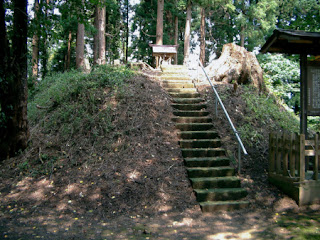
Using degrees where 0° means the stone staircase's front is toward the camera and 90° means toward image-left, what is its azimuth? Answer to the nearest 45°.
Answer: approximately 0°

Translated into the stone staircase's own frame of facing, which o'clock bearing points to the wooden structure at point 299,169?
The wooden structure is roughly at 10 o'clock from the stone staircase.

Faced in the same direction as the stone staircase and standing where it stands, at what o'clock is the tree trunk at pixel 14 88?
The tree trunk is roughly at 3 o'clock from the stone staircase.

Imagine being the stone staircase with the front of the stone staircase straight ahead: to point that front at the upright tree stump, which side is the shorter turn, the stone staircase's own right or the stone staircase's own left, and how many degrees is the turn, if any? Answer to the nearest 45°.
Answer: approximately 180°

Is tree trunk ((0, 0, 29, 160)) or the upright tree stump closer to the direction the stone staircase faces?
the tree trunk

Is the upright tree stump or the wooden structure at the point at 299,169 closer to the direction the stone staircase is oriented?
the wooden structure

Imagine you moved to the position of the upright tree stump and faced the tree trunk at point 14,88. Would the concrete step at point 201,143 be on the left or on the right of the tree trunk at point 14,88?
left
